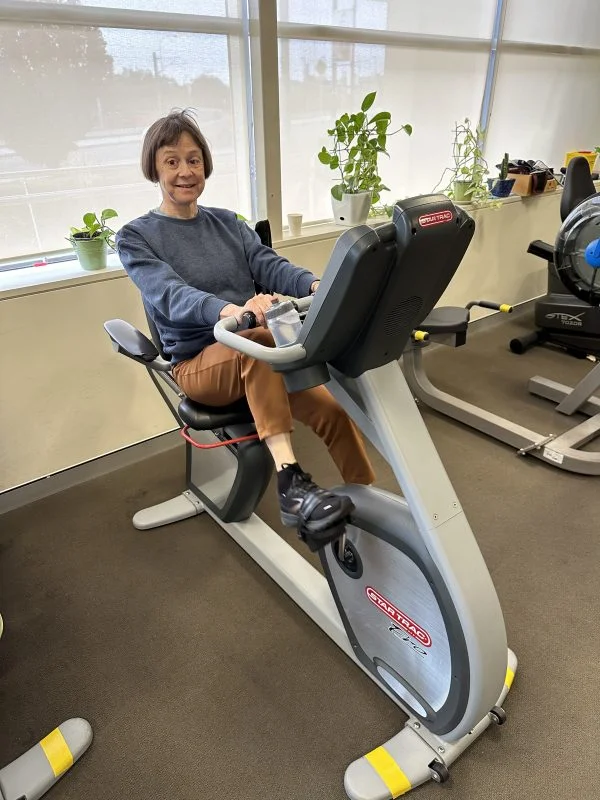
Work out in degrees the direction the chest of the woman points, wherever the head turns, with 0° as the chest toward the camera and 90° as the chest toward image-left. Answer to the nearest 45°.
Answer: approximately 315°

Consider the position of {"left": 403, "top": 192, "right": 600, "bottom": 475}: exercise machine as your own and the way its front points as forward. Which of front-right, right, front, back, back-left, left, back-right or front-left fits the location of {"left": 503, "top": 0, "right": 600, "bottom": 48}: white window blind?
back-left

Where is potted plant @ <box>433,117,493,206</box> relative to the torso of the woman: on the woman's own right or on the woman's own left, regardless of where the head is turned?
on the woman's own left

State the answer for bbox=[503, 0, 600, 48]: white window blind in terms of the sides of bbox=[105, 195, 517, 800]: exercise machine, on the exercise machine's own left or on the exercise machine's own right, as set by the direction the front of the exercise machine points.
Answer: on the exercise machine's own left

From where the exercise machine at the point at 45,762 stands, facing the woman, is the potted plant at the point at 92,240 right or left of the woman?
left

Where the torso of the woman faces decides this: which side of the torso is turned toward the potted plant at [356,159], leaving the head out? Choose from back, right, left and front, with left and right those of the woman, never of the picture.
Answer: left

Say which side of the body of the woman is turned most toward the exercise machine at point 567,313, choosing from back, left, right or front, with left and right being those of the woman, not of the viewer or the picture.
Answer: left
